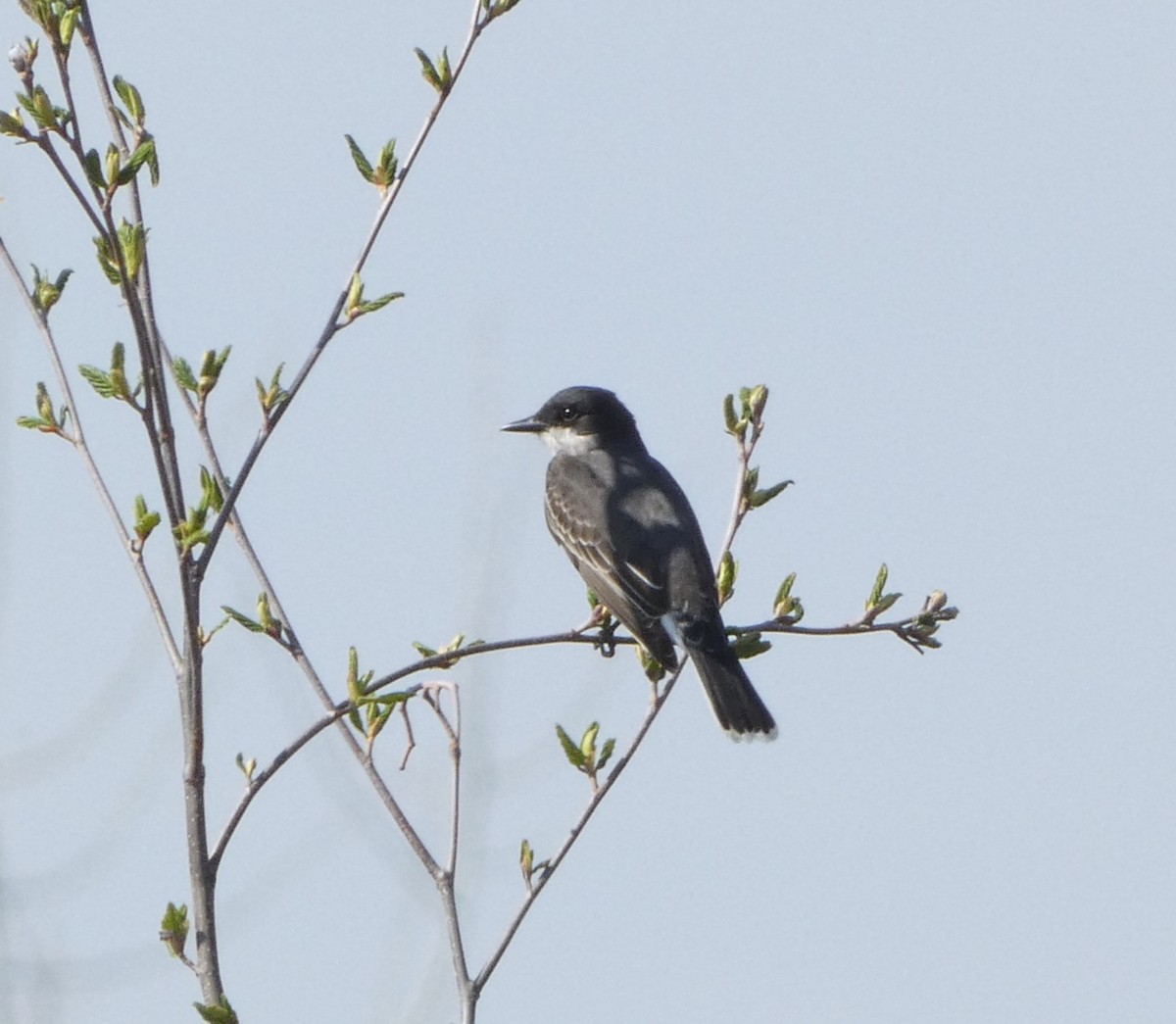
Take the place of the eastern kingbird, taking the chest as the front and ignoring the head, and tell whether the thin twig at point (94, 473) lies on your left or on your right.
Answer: on your left

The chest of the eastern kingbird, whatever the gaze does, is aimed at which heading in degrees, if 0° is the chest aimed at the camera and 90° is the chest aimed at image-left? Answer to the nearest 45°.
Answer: approximately 135°

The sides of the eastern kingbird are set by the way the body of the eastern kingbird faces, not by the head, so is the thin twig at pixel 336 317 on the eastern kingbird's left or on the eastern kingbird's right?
on the eastern kingbird's left
